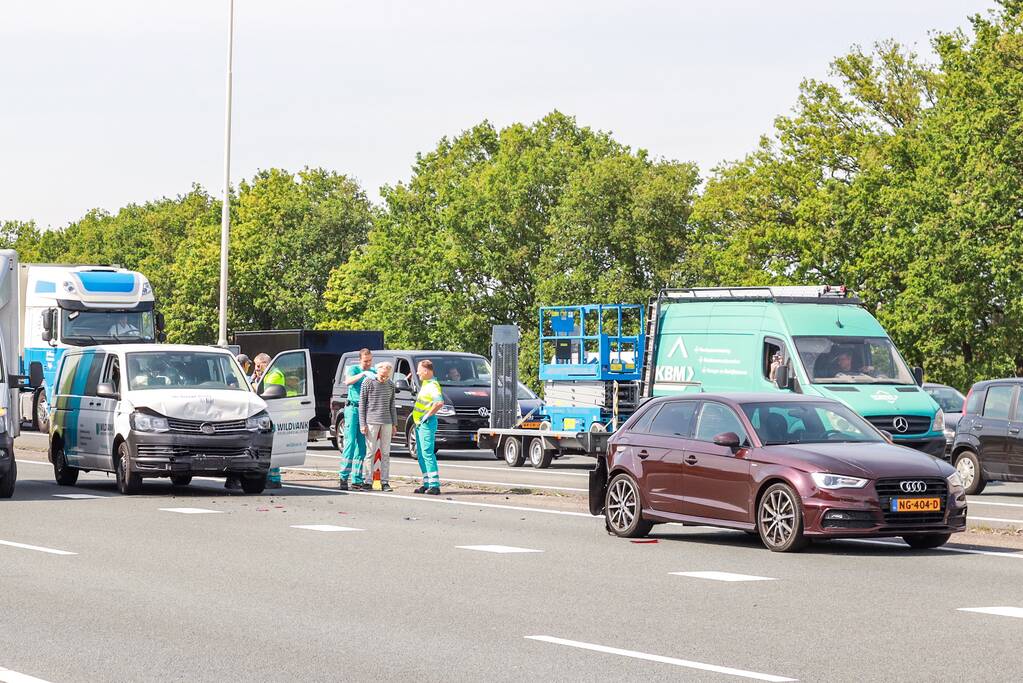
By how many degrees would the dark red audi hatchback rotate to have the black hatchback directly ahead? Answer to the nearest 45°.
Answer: approximately 135° to its left

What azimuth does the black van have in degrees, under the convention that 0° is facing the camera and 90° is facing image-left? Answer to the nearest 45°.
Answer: approximately 315°

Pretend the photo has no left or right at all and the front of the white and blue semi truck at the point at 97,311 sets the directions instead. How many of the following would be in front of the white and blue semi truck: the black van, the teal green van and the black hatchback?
3

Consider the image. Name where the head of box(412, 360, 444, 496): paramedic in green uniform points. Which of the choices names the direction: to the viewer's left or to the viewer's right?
to the viewer's left

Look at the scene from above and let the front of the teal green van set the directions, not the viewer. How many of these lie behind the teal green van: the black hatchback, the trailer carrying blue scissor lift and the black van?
2

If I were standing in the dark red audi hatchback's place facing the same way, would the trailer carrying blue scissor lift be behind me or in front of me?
behind

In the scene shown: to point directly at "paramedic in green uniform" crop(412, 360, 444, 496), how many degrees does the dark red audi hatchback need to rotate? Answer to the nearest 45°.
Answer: approximately 180°
